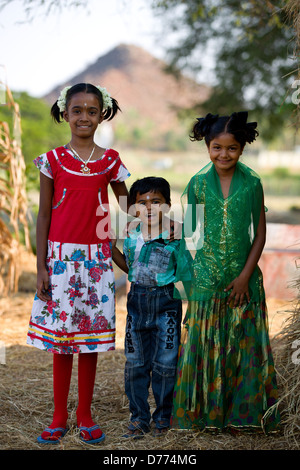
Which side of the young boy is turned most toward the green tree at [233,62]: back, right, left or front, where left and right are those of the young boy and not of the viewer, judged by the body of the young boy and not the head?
back

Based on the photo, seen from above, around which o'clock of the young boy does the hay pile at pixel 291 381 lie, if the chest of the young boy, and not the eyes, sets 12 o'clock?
The hay pile is roughly at 9 o'clock from the young boy.

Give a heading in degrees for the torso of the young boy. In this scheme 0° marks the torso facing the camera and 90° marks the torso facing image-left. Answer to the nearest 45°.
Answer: approximately 0°

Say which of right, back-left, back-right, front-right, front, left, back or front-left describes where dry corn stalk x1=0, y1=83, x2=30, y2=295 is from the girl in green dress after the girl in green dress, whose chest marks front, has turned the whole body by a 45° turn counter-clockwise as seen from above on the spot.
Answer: back
